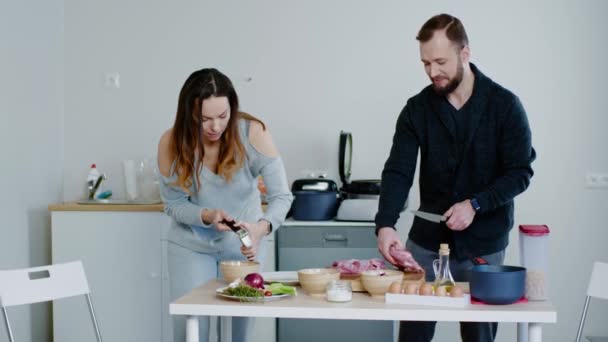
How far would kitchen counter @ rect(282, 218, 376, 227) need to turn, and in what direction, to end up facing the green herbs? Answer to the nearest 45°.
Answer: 0° — it already faces it

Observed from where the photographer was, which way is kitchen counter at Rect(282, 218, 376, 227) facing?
facing the viewer

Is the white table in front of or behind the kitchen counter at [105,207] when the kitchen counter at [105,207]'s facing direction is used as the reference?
in front

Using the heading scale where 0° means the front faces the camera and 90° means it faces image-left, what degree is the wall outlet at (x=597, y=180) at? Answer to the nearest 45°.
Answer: approximately 0°

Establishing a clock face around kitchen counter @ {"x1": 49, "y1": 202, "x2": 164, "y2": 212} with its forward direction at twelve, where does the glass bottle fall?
The glass bottle is roughly at 11 o'clock from the kitchen counter.

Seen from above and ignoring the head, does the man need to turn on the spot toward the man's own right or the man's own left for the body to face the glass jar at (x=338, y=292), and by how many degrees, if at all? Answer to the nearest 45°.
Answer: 0° — they already face it

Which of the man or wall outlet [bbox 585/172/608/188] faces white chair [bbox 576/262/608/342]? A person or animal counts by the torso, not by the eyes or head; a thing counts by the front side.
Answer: the wall outlet

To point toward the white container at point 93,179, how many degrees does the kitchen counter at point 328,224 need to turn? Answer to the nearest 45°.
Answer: approximately 90° to its right

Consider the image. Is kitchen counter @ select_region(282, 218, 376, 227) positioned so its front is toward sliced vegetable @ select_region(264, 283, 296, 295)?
yes

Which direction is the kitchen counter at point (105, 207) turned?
toward the camera

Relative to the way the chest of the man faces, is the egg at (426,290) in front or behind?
in front

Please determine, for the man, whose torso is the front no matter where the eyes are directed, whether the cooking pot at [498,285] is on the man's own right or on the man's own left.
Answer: on the man's own left

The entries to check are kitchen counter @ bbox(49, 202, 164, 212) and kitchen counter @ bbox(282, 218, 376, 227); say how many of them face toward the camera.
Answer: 2

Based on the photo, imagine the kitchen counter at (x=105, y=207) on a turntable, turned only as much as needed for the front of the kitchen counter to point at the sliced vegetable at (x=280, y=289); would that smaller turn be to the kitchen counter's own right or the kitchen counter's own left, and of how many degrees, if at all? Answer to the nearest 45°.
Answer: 0° — it already faces it
